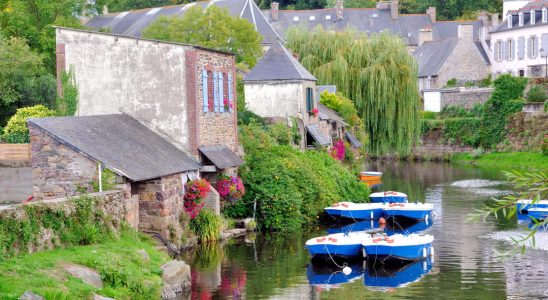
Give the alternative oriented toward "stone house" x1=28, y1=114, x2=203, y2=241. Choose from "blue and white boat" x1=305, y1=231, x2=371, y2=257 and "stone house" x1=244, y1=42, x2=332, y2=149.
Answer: the blue and white boat

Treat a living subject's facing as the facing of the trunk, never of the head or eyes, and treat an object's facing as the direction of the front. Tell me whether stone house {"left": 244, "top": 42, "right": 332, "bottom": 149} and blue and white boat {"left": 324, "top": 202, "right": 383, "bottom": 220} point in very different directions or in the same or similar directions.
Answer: very different directions

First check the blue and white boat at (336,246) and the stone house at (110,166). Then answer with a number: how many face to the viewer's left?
1

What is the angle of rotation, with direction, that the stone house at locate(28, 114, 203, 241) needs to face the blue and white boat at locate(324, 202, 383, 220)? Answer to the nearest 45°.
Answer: approximately 90° to its left

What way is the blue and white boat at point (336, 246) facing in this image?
to the viewer's left

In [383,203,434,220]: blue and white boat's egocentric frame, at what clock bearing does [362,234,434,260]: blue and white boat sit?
[362,234,434,260]: blue and white boat is roughly at 9 o'clock from [383,203,434,220]: blue and white boat.

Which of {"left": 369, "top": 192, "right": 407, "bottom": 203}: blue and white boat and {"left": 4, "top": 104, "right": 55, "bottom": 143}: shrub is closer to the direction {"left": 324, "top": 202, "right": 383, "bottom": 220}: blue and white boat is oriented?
the shrub

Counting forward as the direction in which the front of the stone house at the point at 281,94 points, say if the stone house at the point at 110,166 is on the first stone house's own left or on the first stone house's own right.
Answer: on the first stone house's own right

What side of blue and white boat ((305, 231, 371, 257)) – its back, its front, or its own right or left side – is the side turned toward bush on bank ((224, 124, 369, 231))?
right

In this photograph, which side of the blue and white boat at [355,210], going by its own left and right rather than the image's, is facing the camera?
left

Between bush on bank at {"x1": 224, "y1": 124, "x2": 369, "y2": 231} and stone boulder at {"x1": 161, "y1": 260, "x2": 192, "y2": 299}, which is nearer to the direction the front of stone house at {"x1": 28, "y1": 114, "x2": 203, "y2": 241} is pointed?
the stone boulder

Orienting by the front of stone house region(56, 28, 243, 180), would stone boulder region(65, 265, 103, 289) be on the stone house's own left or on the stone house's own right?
on the stone house's own right

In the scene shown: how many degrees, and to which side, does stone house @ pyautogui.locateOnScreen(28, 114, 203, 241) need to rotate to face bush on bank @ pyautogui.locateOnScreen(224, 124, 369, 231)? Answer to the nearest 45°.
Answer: approximately 90° to its left
